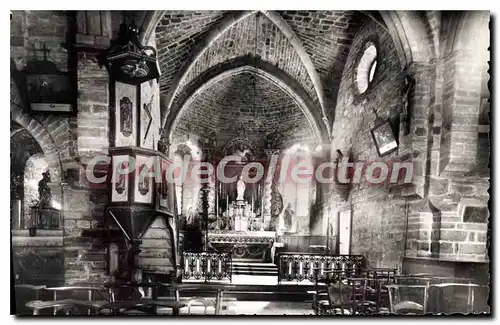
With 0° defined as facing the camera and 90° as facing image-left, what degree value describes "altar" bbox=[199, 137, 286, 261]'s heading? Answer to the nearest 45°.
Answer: approximately 0°

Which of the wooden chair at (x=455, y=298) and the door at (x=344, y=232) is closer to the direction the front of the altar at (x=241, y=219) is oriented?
the wooden chair

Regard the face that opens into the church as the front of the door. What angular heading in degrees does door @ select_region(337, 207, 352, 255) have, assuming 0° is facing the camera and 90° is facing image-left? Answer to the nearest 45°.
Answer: approximately 45°

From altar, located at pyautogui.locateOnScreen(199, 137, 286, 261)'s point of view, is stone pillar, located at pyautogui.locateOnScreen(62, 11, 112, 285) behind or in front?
in front

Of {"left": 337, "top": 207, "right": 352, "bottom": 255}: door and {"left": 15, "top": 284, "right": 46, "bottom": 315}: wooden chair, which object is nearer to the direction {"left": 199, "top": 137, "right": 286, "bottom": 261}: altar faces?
the wooden chair
